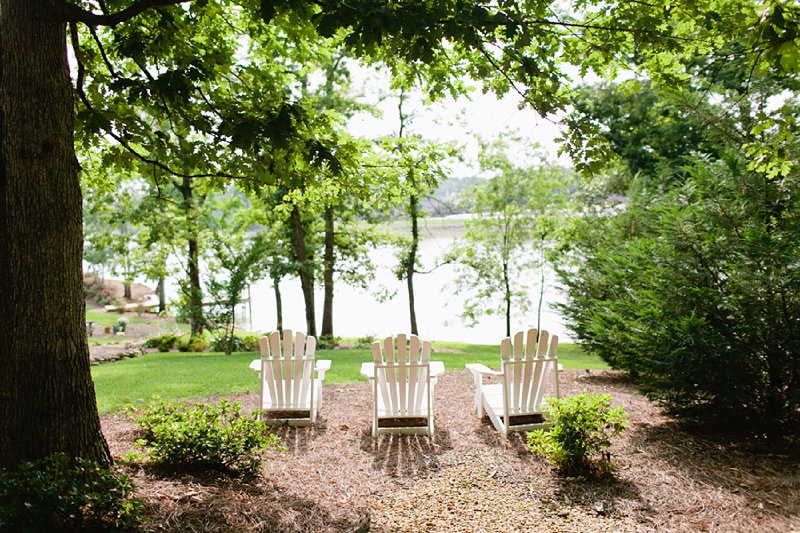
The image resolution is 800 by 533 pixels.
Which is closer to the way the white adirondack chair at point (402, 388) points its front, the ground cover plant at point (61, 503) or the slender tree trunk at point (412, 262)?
the slender tree trunk

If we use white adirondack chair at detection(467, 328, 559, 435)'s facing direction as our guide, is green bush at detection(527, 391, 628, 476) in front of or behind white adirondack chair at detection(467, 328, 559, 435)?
behind

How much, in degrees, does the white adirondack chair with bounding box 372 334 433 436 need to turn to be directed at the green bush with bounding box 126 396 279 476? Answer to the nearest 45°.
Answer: approximately 135° to its left

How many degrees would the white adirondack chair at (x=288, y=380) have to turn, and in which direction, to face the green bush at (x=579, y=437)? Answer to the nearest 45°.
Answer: approximately 135° to its right

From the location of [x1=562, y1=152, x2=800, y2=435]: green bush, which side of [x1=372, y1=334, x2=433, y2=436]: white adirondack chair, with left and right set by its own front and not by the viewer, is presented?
right

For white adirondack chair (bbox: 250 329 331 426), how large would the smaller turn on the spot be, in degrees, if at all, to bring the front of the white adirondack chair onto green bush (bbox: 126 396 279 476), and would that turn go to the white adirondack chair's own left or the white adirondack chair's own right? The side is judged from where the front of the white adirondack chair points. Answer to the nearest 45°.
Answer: approximately 180°

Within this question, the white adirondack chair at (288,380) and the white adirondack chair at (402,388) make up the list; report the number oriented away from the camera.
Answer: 2

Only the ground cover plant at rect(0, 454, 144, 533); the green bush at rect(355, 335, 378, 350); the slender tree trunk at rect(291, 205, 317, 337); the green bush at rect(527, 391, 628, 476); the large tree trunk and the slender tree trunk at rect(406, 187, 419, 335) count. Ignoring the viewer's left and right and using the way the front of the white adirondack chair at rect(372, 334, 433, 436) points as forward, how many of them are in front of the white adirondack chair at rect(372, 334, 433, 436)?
3

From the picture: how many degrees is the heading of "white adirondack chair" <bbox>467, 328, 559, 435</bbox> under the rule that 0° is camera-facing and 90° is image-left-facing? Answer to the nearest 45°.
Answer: approximately 135°

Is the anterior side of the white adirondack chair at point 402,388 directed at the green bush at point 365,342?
yes

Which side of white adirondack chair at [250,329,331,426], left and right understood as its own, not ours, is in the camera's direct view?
back

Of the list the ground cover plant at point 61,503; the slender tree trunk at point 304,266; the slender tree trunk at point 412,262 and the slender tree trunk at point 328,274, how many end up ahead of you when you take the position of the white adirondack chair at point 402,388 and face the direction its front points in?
3

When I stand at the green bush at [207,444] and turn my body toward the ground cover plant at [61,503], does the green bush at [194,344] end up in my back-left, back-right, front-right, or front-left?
back-right

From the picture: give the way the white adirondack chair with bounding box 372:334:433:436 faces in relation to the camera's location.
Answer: facing away from the viewer
